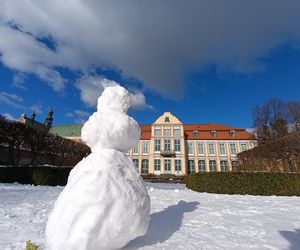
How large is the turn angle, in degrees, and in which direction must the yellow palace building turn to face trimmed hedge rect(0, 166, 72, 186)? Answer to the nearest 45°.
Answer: approximately 45° to its right

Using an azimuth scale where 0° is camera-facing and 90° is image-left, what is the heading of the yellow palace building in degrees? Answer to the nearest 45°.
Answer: approximately 0°

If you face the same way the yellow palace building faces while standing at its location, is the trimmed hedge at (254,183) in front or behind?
in front
